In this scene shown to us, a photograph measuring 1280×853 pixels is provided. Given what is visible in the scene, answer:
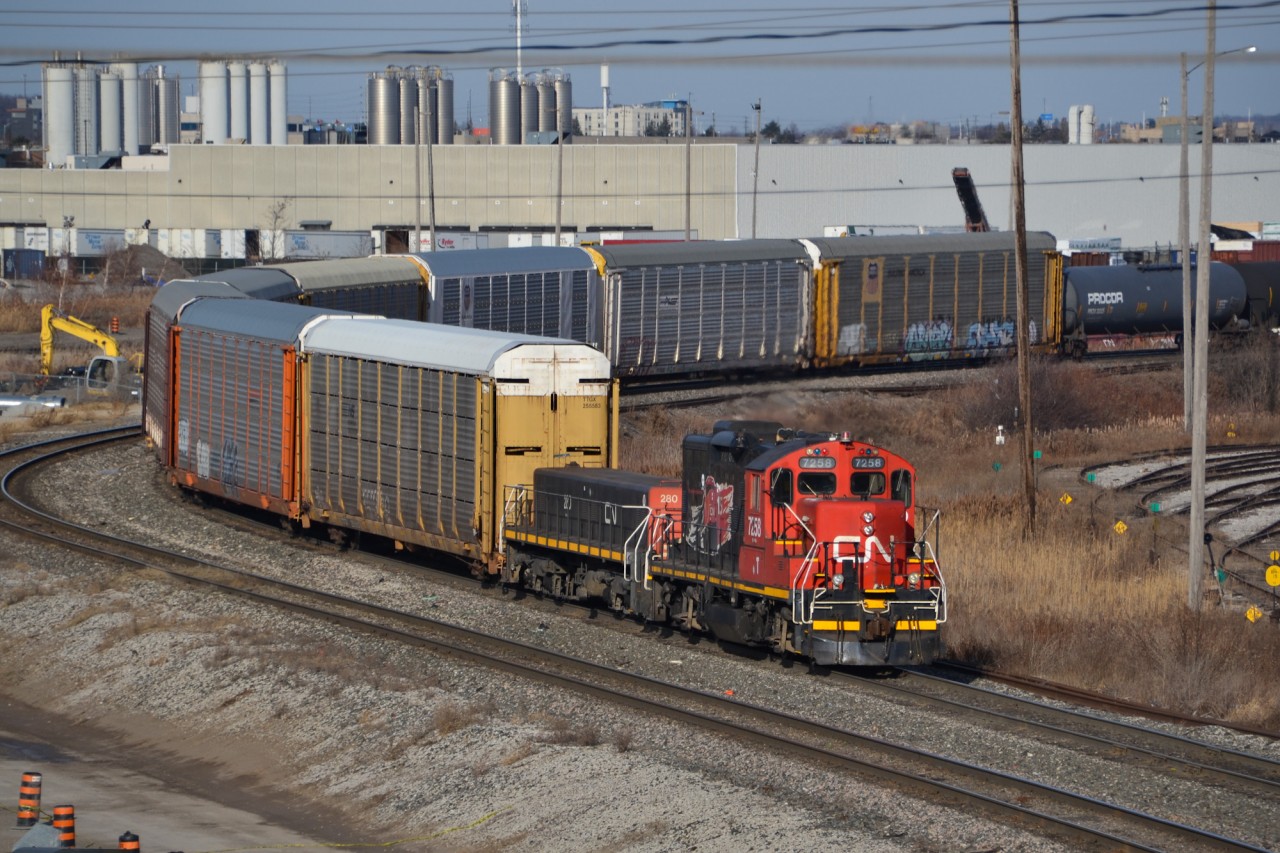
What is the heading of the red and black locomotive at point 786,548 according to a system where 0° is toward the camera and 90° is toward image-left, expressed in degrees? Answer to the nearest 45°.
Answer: approximately 315°

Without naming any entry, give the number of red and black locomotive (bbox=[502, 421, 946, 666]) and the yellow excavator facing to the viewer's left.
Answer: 1

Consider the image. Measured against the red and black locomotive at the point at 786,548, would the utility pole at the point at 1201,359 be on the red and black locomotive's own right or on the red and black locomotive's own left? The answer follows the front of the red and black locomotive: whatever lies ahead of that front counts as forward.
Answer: on the red and black locomotive's own left

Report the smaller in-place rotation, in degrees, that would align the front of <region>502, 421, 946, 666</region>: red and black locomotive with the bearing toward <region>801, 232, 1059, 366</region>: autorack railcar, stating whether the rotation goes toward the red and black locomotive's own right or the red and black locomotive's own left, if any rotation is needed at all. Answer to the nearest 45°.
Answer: approximately 135° to the red and black locomotive's own left

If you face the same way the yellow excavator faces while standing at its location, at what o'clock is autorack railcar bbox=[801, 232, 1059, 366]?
The autorack railcar is roughly at 5 o'clock from the yellow excavator.

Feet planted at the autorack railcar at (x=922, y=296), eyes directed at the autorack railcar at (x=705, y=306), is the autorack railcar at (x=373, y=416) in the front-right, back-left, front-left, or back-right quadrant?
front-left

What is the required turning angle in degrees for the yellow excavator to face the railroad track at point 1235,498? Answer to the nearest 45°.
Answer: approximately 135° to its left

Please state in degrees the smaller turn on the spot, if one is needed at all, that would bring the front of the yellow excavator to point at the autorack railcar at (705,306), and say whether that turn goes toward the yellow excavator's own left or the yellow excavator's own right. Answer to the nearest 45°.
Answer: approximately 135° to the yellow excavator's own left

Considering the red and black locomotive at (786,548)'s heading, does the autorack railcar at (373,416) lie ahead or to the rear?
to the rear

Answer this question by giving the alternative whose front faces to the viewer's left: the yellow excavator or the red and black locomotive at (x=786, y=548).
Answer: the yellow excavator

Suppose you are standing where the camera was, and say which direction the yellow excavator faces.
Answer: facing to the left of the viewer
